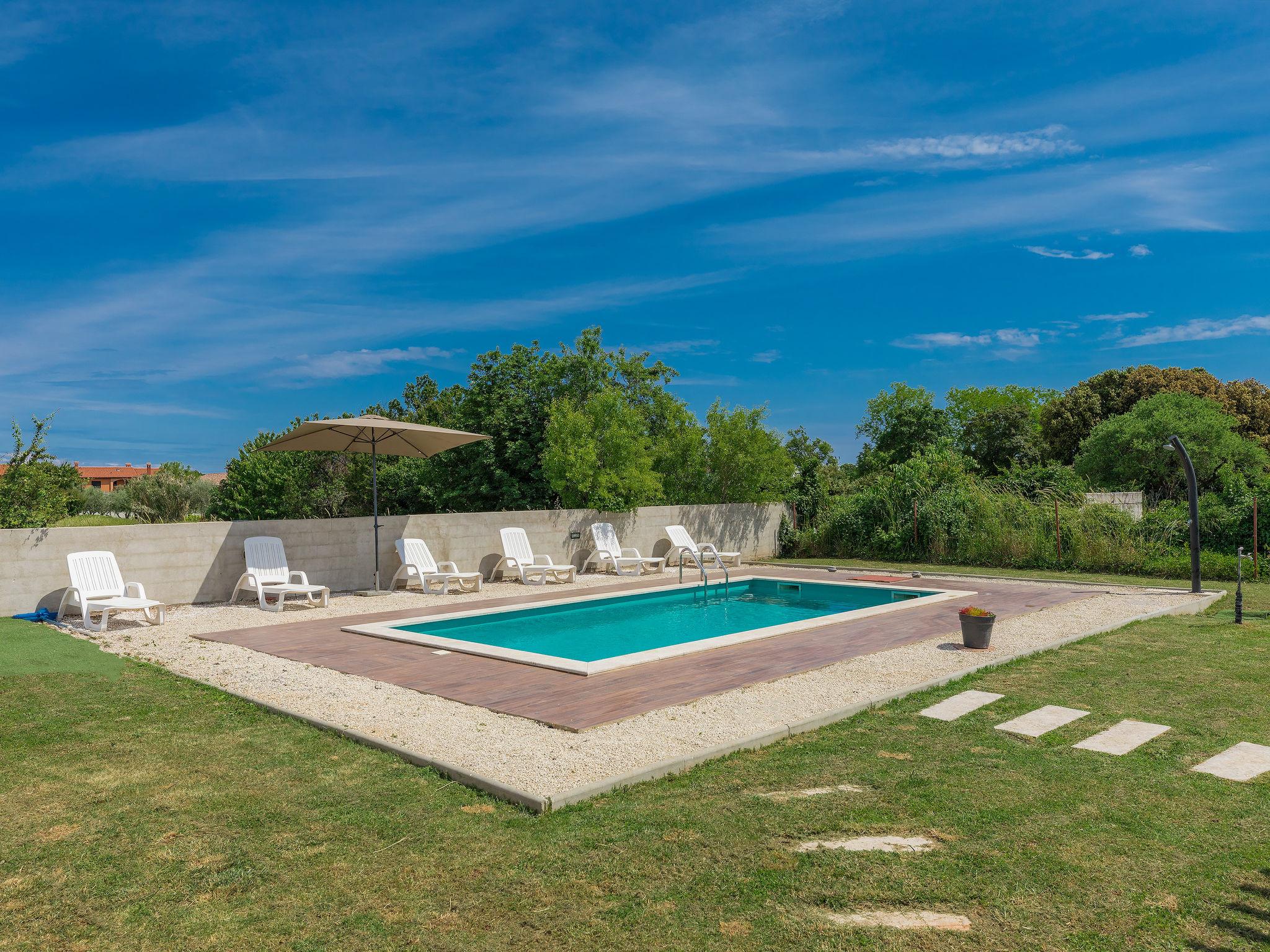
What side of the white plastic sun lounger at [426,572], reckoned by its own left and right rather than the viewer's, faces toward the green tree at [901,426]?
left

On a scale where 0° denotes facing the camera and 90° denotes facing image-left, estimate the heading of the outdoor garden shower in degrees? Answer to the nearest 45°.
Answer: approximately 90°

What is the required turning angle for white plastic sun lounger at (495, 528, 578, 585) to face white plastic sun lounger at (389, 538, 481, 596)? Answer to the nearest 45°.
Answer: approximately 90° to its right

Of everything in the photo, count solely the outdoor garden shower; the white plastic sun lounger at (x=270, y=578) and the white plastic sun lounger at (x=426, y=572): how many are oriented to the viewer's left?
1

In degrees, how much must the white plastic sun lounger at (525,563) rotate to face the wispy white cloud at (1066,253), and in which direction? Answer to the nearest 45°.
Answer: approximately 90° to its left

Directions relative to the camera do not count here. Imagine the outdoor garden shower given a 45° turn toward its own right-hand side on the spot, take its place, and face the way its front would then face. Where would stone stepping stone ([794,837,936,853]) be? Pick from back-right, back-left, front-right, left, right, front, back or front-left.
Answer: back-left

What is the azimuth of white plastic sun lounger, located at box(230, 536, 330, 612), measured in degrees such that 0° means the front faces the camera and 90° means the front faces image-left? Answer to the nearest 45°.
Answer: approximately 315°

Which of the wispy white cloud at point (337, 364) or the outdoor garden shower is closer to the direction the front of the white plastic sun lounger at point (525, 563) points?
the outdoor garden shower

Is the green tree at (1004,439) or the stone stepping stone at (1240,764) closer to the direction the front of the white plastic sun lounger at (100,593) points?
the stone stepping stone
